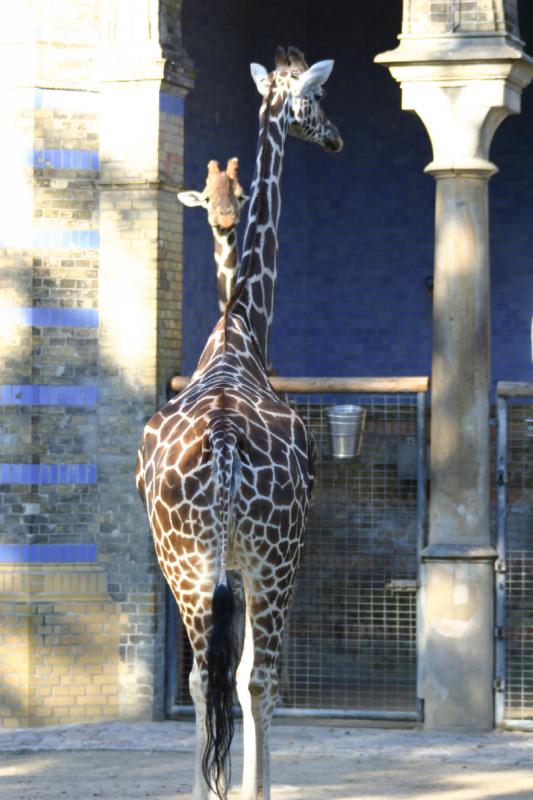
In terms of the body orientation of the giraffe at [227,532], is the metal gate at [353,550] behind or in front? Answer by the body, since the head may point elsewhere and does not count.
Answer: in front

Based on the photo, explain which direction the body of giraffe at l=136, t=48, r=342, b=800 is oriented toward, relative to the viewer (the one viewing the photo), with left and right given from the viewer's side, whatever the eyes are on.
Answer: facing away from the viewer

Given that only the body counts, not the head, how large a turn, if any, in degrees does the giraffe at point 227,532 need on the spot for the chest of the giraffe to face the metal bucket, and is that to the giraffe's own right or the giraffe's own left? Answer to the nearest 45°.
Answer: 0° — it already faces it
